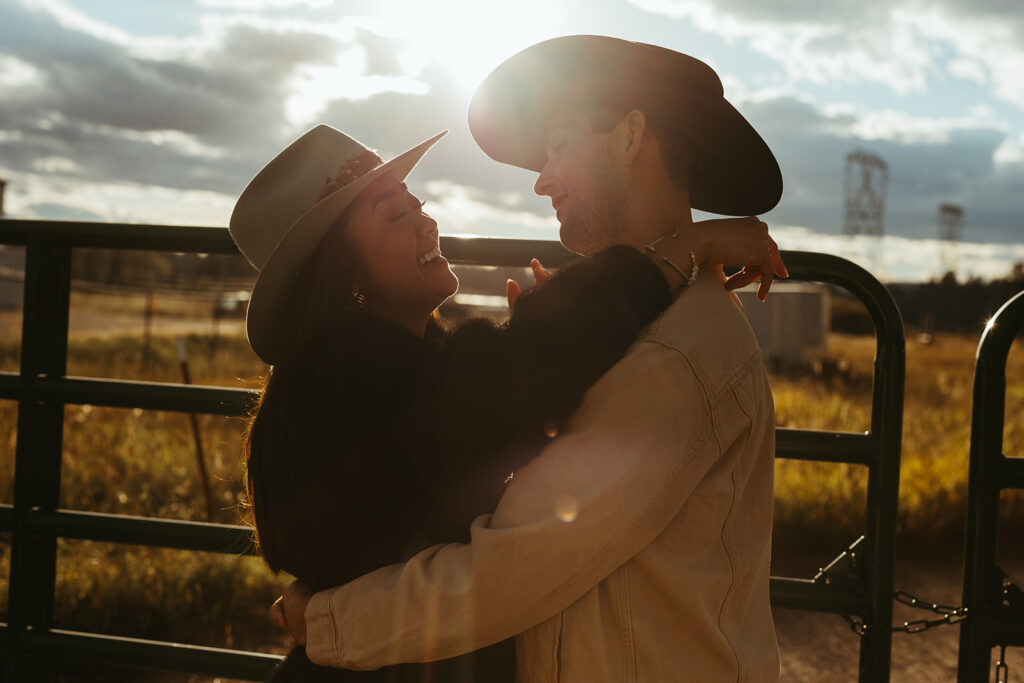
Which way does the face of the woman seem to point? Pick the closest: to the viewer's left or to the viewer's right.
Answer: to the viewer's right

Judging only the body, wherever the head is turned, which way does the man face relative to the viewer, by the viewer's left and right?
facing to the left of the viewer

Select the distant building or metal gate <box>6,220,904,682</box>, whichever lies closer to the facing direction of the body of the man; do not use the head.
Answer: the metal gate

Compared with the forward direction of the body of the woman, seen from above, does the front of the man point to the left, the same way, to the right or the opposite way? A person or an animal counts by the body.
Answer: the opposite way

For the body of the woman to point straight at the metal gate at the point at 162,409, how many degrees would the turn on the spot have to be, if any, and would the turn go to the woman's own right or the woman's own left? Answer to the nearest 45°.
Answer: approximately 135° to the woman's own left

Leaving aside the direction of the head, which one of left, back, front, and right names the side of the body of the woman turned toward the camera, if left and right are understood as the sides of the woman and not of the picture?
right

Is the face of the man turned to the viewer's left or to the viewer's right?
to the viewer's left

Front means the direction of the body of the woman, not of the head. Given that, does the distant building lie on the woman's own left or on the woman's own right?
on the woman's own left
